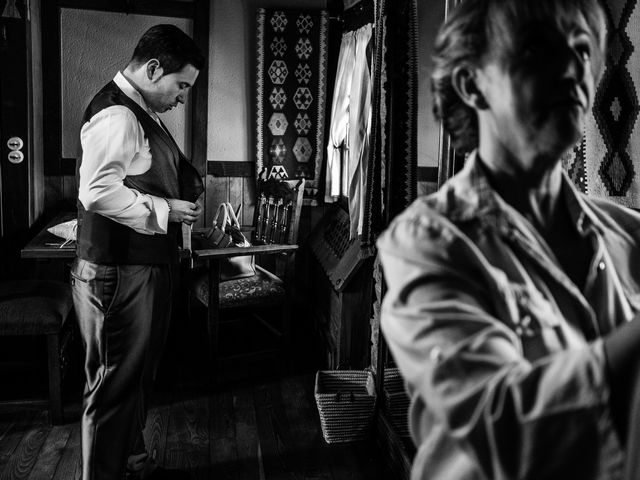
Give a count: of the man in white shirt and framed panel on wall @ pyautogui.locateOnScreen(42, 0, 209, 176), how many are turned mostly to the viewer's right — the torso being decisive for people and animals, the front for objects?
1

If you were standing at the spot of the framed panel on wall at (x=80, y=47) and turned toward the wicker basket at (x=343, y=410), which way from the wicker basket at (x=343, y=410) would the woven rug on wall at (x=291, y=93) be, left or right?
left

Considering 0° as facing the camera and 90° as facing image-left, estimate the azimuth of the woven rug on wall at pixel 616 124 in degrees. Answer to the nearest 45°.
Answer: approximately 0°

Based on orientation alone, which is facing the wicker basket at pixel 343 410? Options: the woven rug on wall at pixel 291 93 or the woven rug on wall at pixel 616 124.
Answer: the woven rug on wall at pixel 291 93

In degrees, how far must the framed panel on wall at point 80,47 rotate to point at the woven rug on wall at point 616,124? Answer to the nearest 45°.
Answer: approximately 45° to its left

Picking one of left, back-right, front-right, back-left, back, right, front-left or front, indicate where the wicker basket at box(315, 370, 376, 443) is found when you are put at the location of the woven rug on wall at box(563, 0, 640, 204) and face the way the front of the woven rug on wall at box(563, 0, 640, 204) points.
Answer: front-right

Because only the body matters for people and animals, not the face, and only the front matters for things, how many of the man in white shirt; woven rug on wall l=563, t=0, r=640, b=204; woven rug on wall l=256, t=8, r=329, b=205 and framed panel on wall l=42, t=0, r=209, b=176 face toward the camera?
3

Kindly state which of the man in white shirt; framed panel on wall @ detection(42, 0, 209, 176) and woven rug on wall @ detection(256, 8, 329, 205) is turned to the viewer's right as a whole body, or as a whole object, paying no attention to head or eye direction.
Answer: the man in white shirt

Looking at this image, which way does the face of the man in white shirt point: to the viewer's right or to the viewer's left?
to the viewer's right

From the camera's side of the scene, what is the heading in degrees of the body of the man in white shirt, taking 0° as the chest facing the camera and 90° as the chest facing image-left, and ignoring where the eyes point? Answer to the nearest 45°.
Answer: approximately 270°
